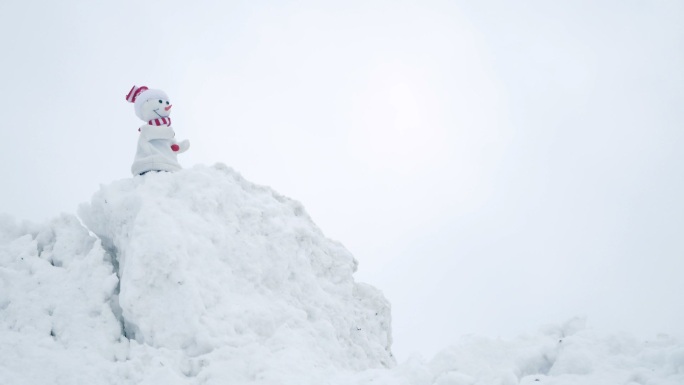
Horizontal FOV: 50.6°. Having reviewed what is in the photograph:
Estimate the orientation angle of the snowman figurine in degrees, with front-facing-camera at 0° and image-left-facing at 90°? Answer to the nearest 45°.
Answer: approximately 315°
